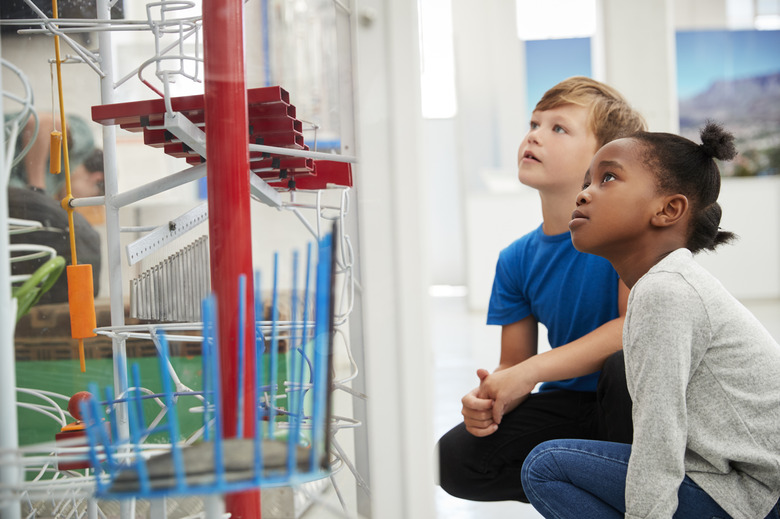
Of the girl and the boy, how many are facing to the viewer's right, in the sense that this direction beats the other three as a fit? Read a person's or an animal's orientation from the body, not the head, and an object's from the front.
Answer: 0

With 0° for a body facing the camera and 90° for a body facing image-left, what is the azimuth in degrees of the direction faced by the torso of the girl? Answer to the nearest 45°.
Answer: approximately 90°

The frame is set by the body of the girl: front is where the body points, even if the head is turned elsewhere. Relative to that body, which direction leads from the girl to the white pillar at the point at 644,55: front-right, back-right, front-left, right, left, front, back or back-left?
right

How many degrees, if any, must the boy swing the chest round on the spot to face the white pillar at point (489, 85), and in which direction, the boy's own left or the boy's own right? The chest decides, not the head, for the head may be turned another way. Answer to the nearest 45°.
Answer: approximately 135° to the boy's own right

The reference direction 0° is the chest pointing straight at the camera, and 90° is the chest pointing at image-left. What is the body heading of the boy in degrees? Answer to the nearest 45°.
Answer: approximately 45°

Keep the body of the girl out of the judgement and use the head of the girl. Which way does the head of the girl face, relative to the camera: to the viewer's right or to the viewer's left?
to the viewer's left
